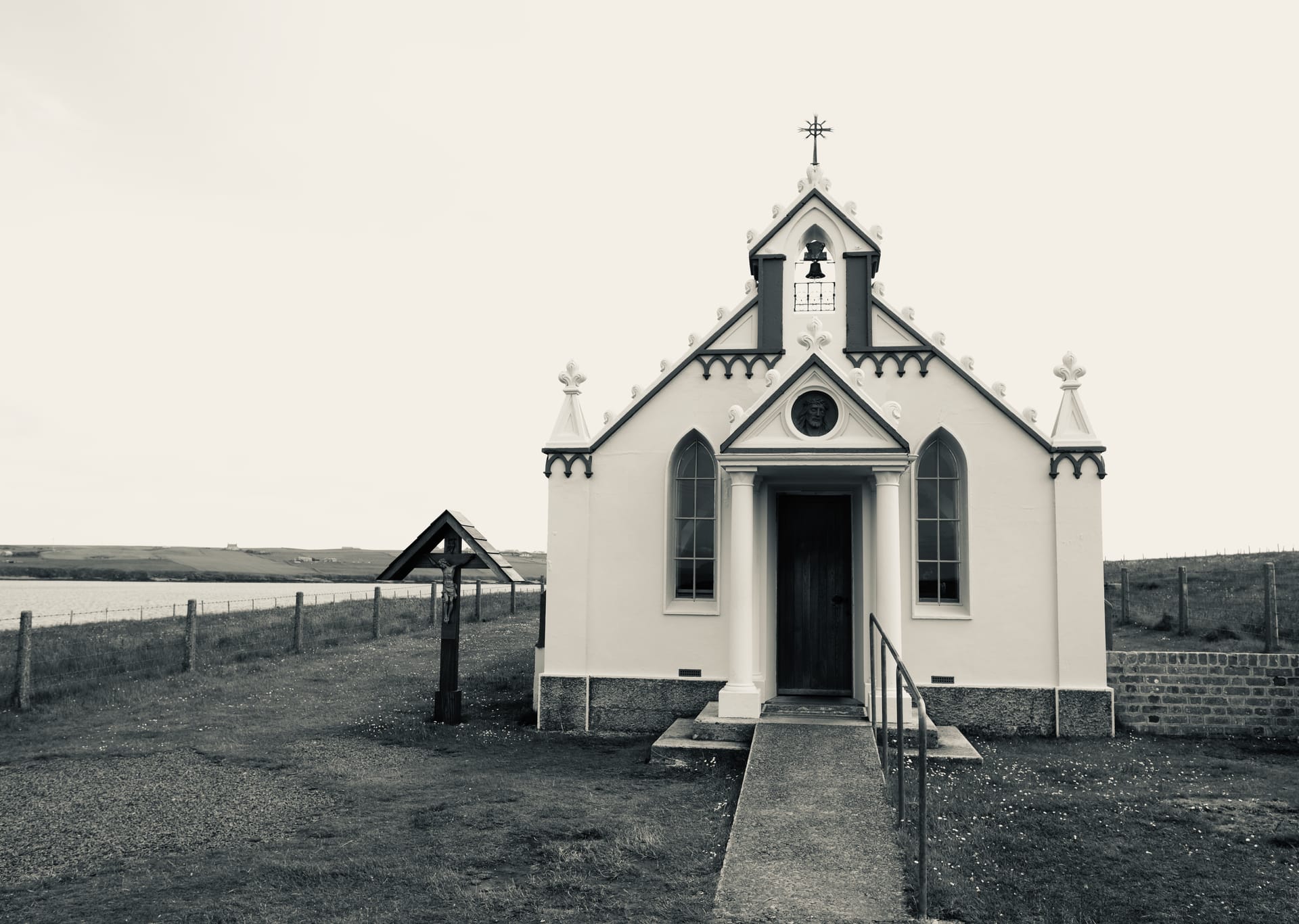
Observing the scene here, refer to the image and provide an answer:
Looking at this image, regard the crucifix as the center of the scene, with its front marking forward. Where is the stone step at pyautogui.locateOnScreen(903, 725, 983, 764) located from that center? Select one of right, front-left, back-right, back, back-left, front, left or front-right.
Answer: left

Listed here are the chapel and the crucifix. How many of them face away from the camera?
0

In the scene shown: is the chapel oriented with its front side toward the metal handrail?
yes

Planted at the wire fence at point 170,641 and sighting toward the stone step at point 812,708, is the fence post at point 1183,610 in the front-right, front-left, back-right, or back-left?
front-left

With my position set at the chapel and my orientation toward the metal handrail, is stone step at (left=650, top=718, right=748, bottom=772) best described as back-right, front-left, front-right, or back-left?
front-right

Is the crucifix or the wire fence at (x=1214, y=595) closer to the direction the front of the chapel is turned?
the crucifix

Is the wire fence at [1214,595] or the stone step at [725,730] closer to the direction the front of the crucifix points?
the stone step

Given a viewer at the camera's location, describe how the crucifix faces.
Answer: facing the viewer and to the left of the viewer

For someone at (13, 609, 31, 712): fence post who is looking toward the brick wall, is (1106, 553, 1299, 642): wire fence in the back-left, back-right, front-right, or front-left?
front-left

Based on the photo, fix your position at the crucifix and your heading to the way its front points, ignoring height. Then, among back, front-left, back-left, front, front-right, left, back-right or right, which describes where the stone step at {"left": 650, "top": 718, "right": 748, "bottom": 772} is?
left

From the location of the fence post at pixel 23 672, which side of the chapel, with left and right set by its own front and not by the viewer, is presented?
right

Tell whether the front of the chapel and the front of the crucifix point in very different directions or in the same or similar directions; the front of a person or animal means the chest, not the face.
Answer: same or similar directions

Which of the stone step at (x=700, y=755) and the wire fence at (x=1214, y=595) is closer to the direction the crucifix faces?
the stone step

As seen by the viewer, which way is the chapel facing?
toward the camera
